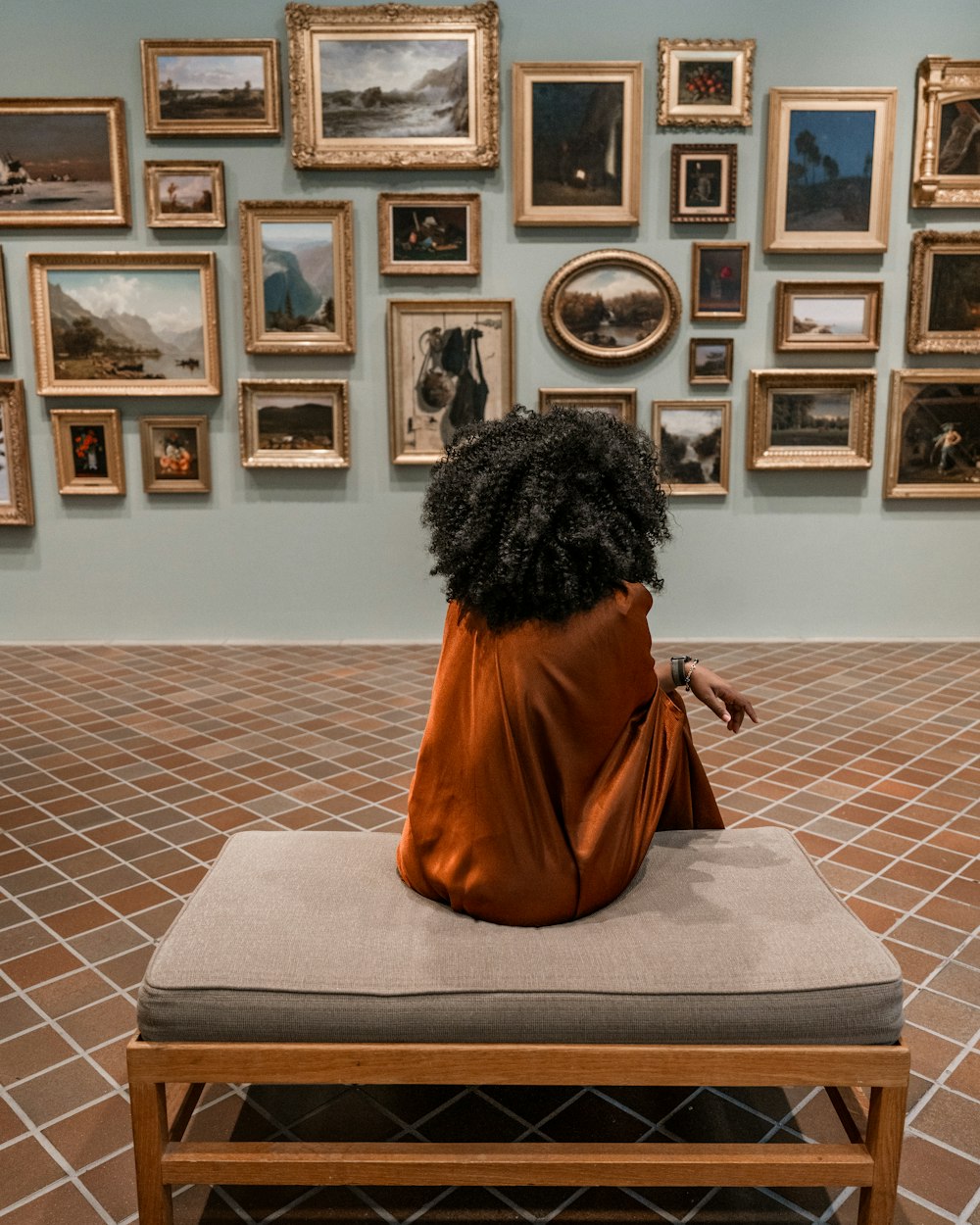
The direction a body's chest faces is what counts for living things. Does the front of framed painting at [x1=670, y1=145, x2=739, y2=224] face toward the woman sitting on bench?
yes

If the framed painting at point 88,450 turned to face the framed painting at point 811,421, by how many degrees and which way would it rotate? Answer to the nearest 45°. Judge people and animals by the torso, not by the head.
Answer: approximately 90° to its left

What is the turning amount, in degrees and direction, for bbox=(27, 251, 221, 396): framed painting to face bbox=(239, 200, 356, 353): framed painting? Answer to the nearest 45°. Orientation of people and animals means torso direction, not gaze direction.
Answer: approximately 90° to its left

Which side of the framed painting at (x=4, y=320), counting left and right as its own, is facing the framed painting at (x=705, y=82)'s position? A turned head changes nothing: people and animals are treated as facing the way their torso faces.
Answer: left

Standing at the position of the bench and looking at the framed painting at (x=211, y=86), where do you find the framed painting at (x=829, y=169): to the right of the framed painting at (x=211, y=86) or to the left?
right

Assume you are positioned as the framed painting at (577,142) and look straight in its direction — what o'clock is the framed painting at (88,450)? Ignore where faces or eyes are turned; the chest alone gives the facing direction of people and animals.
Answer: the framed painting at (88,450) is roughly at 3 o'clock from the framed painting at (577,142).

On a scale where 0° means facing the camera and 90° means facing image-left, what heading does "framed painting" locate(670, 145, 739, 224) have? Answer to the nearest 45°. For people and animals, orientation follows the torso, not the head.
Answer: approximately 0°

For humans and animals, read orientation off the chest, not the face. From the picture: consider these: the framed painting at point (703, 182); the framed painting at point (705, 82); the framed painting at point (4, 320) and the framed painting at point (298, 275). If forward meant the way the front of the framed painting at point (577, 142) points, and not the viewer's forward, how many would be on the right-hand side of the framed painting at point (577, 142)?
2
